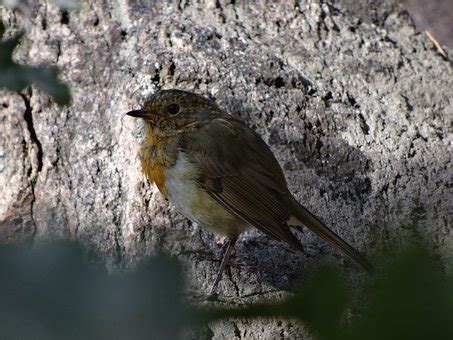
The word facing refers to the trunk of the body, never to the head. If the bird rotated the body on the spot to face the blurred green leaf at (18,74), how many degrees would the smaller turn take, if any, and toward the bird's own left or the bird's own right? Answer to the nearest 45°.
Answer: approximately 90° to the bird's own left

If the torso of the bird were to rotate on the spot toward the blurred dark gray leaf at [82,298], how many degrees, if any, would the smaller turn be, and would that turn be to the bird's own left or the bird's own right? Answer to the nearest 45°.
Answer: approximately 90° to the bird's own left

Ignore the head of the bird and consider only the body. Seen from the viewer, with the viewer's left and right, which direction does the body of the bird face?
facing to the left of the viewer
